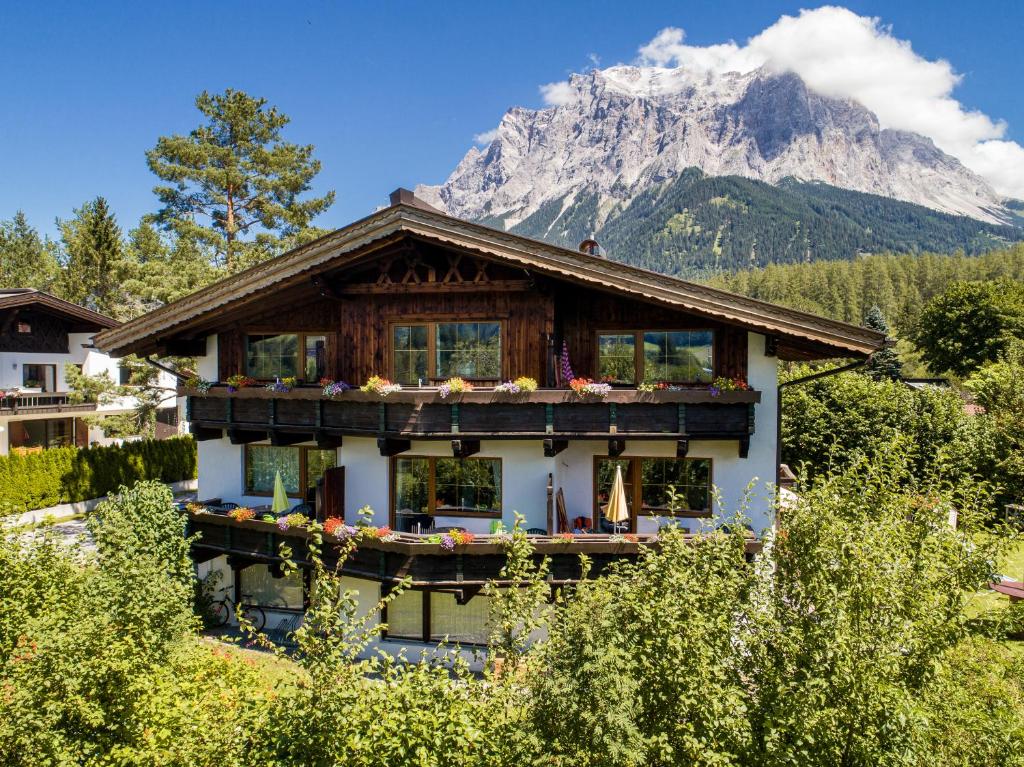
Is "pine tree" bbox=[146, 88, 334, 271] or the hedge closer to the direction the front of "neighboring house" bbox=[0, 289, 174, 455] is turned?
the hedge

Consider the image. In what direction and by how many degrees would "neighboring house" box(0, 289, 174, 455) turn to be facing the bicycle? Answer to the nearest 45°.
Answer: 0° — it already faces it

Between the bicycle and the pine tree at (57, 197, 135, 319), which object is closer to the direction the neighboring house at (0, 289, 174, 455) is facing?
the bicycle

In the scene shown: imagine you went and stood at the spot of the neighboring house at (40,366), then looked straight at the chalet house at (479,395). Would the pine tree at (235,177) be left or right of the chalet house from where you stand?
left

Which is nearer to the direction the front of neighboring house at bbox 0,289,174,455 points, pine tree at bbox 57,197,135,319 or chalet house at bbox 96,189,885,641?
the chalet house

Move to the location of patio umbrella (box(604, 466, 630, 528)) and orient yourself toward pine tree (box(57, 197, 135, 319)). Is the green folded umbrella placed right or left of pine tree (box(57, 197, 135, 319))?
left

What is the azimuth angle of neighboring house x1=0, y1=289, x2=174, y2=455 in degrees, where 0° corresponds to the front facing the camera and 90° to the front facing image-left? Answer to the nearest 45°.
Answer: approximately 0°

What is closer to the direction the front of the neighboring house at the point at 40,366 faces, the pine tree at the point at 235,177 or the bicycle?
the bicycle

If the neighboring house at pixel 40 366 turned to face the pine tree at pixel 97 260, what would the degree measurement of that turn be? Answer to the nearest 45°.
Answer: approximately 180°
